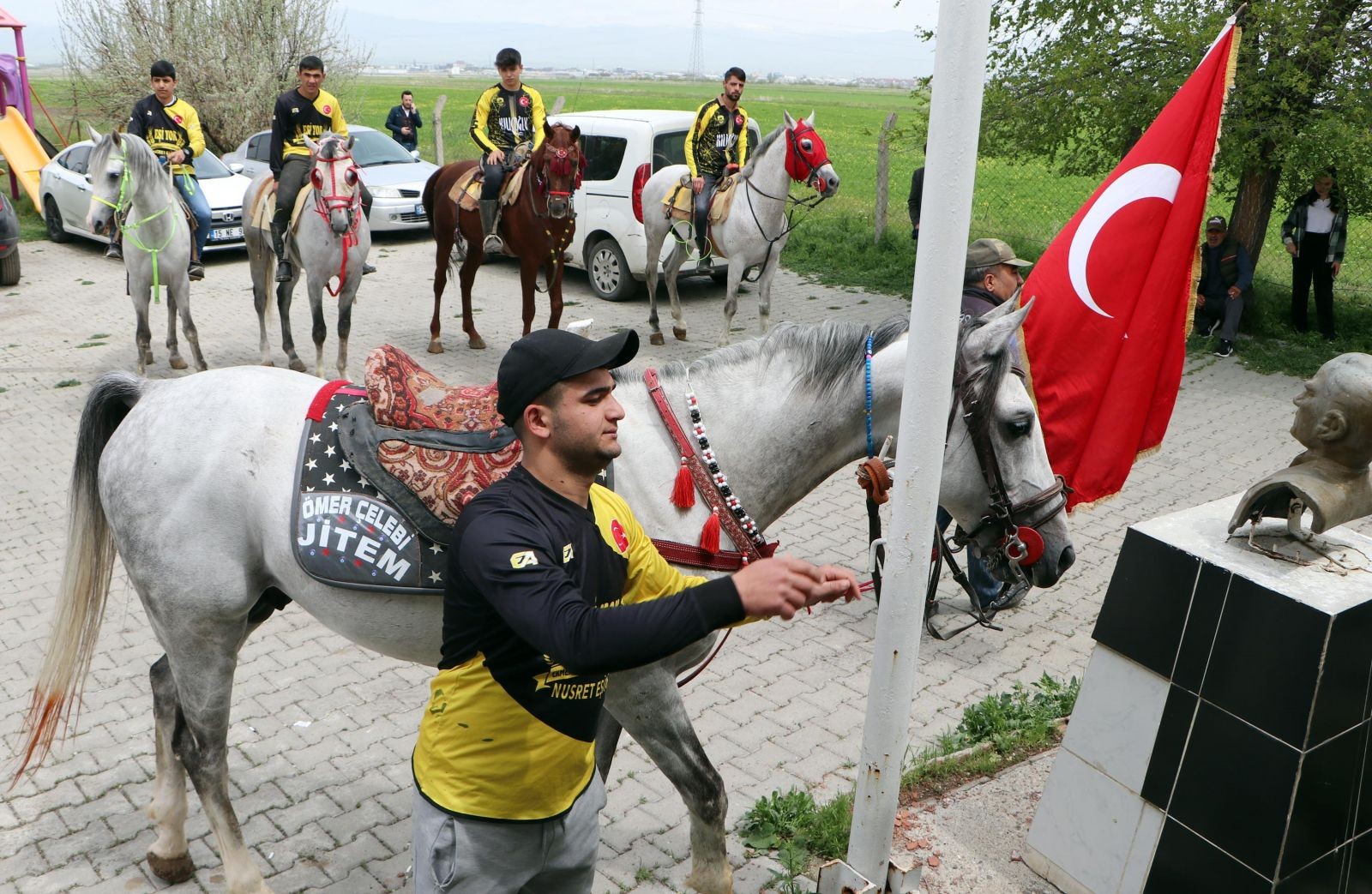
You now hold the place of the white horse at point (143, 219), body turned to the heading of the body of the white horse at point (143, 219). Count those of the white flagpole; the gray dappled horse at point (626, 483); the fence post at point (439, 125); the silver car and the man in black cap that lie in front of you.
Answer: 3

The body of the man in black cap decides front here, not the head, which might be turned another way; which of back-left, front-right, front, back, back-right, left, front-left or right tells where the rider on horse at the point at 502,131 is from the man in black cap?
back-left

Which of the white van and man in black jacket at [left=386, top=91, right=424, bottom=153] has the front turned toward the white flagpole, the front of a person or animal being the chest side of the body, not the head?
the man in black jacket

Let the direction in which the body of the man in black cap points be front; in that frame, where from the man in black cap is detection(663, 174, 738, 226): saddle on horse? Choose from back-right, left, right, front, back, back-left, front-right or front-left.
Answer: back-left

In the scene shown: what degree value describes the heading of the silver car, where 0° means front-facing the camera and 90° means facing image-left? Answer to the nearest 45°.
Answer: approximately 315°

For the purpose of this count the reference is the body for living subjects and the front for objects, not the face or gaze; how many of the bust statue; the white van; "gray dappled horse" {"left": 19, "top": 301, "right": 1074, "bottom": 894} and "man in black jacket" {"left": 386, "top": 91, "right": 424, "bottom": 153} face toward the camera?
1

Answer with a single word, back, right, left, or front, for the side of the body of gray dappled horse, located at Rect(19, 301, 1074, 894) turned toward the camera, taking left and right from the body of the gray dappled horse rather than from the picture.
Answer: right

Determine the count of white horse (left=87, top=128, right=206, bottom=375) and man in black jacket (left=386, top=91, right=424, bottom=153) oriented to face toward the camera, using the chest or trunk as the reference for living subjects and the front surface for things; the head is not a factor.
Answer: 2
